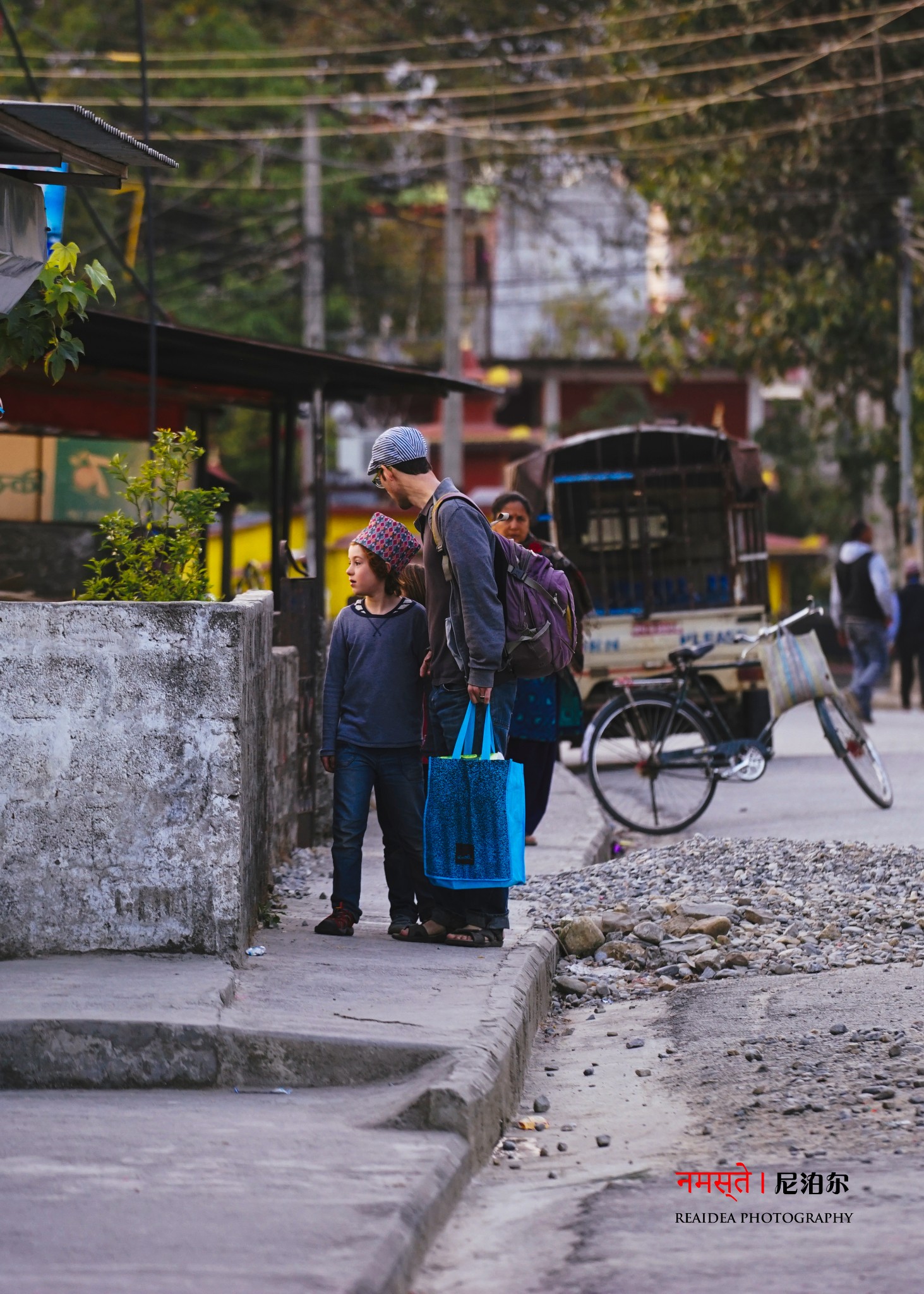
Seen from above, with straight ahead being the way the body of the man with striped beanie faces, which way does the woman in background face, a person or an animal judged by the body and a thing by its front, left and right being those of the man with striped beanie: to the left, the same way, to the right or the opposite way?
to the left

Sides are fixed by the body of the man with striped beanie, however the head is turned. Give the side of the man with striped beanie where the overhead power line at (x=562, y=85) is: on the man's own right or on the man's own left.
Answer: on the man's own right

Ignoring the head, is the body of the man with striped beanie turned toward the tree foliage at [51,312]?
yes

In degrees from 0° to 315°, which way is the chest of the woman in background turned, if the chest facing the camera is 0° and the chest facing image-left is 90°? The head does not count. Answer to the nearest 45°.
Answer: approximately 0°

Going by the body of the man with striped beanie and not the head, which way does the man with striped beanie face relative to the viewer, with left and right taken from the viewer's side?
facing to the left of the viewer

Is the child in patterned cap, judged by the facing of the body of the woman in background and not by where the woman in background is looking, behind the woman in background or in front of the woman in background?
in front
